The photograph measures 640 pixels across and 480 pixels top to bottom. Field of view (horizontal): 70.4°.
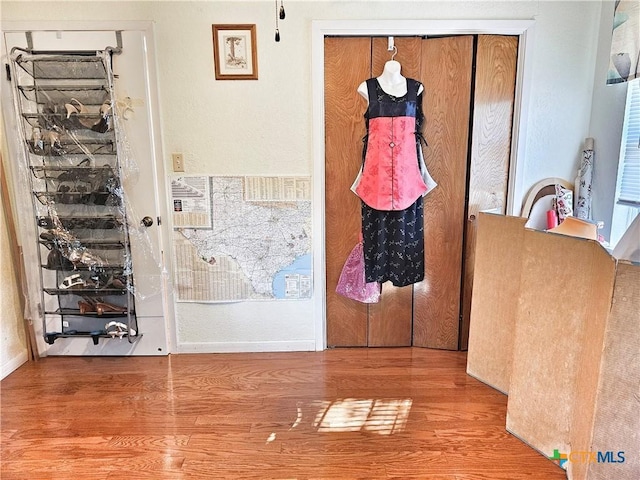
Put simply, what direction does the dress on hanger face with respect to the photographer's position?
facing the viewer

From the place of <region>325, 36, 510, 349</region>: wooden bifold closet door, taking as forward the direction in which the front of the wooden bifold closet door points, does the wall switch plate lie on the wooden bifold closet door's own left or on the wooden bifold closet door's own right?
on the wooden bifold closet door's own right

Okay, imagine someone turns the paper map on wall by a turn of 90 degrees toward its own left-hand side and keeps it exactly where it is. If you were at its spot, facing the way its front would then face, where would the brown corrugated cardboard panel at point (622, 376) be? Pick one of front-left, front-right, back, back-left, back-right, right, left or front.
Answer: front-right

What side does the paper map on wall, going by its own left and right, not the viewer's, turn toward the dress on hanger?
left

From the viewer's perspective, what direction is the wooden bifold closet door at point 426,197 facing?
toward the camera

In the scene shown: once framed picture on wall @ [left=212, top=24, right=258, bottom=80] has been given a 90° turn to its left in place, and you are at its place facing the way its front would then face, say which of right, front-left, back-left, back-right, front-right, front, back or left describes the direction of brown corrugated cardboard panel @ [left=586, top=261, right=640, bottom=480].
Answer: front-right

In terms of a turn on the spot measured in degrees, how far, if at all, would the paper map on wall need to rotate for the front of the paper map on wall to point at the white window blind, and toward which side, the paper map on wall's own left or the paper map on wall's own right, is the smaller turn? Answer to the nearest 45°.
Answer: approximately 90° to the paper map on wall's own left

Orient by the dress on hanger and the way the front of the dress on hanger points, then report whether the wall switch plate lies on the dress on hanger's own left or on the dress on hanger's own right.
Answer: on the dress on hanger's own right

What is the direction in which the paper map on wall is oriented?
toward the camera
